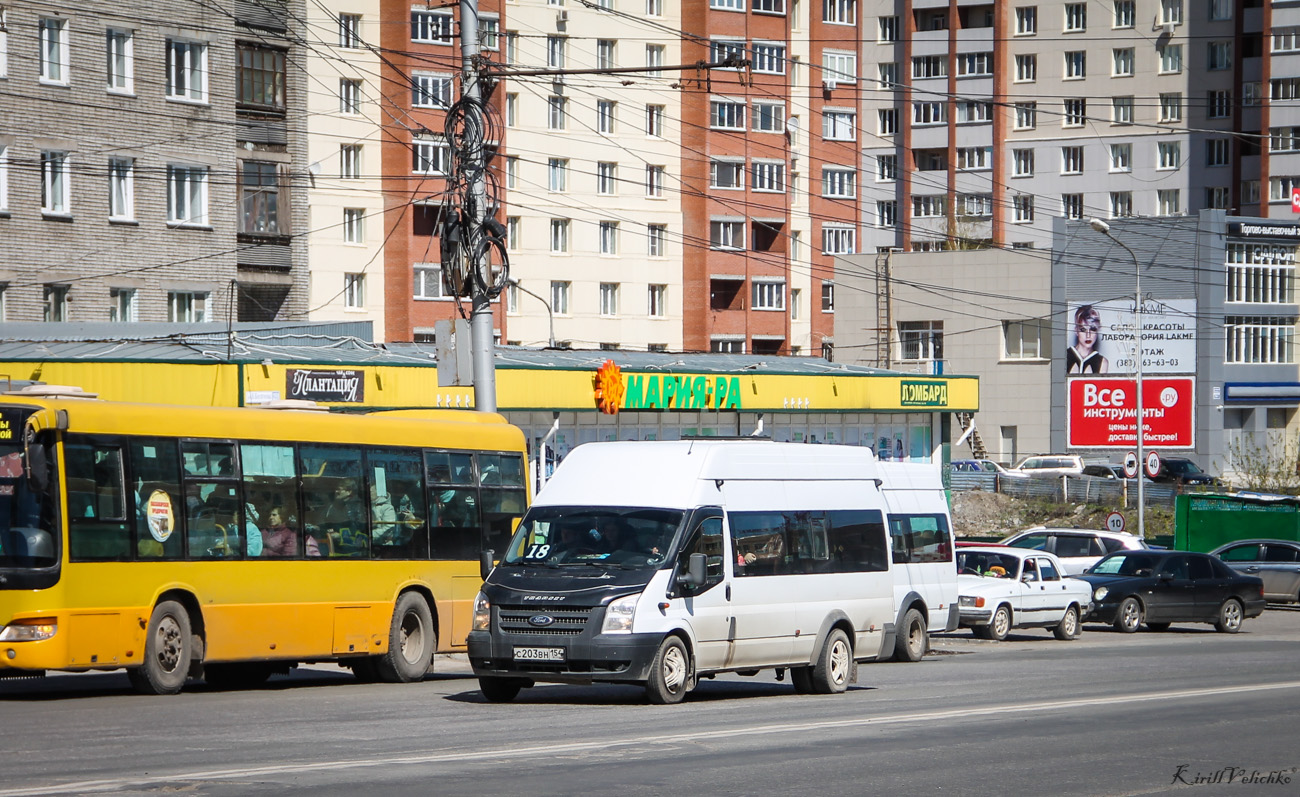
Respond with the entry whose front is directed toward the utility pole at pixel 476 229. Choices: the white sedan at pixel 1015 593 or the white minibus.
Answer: the white sedan

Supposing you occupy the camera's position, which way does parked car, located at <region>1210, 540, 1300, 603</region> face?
facing to the left of the viewer

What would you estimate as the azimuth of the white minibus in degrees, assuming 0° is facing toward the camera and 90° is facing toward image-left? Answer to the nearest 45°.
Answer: approximately 45°

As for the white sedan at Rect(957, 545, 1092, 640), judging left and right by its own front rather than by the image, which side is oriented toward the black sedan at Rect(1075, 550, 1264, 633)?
back

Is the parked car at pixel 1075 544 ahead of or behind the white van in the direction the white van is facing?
behind

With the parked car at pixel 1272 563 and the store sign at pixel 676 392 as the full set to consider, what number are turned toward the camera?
1

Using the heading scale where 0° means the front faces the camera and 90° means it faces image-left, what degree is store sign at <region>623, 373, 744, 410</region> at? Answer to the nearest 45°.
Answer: approximately 0°

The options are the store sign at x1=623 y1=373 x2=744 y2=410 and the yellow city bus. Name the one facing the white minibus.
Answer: the store sign

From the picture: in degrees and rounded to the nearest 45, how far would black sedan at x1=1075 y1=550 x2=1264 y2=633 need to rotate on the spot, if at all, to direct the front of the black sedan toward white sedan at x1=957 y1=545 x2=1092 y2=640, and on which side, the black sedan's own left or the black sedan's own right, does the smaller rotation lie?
0° — it already faces it

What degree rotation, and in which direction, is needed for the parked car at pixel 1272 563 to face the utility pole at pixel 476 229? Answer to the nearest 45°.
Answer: approximately 45° to its left

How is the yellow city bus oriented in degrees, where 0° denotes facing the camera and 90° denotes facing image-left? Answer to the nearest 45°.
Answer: approximately 45°

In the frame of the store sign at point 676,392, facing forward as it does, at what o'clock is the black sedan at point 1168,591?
The black sedan is roughly at 11 o'clock from the store sign.

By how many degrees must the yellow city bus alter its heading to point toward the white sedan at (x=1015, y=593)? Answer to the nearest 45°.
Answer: approximately 180°
